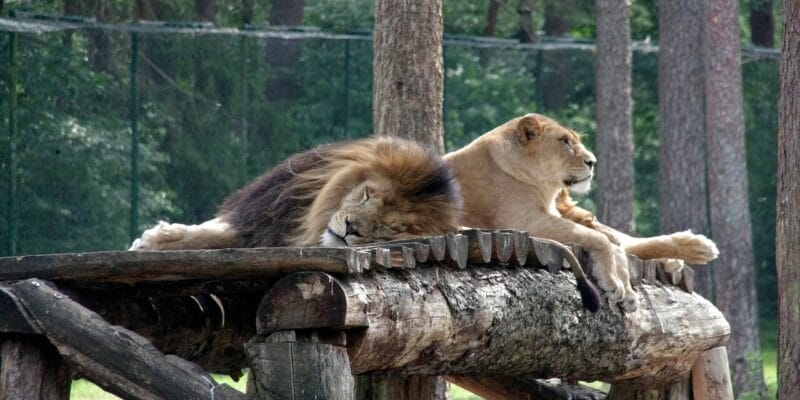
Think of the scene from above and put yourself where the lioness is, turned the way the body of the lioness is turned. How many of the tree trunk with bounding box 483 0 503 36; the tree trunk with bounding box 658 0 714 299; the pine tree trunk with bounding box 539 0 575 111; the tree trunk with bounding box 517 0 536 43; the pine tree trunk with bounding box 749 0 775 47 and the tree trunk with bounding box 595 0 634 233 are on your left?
6

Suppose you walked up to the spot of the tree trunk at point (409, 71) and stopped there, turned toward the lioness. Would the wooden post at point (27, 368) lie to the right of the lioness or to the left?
right

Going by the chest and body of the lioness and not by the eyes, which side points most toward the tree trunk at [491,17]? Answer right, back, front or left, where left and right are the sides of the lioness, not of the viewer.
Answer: left

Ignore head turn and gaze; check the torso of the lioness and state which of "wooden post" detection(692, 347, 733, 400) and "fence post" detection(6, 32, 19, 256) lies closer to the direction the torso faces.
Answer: the wooden post

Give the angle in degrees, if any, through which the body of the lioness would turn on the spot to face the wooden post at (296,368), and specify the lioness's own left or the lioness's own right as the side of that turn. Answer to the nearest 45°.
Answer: approximately 90° to the lioness's own right

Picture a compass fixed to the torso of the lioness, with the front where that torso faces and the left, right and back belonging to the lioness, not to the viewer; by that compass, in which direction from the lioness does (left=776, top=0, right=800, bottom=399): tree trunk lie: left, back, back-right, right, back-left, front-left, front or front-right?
front

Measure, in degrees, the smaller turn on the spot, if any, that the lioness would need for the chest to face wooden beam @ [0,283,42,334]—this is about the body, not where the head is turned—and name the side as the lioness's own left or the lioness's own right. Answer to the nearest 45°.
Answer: approximately 135° to the lioness's own right

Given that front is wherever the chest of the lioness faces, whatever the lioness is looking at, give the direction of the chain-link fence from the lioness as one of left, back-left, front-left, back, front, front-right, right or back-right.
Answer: back-left

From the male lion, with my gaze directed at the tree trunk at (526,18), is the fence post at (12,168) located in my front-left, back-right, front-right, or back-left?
front-left

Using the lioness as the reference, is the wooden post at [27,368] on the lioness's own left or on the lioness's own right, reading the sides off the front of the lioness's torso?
on the lioness's own right

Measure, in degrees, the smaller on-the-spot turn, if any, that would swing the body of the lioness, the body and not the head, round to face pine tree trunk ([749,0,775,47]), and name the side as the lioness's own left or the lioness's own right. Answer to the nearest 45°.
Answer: approximately 90° to the lioness's own left

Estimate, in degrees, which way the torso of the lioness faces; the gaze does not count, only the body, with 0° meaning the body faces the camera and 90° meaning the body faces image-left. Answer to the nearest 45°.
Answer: approximately 270°

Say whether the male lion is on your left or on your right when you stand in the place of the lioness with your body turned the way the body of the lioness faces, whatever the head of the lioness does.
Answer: on your right

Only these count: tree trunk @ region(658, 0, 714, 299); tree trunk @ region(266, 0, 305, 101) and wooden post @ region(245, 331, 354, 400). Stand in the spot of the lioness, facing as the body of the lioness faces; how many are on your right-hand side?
1

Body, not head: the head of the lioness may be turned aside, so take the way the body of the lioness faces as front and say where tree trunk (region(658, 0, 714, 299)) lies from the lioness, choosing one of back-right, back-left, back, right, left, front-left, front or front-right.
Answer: left
